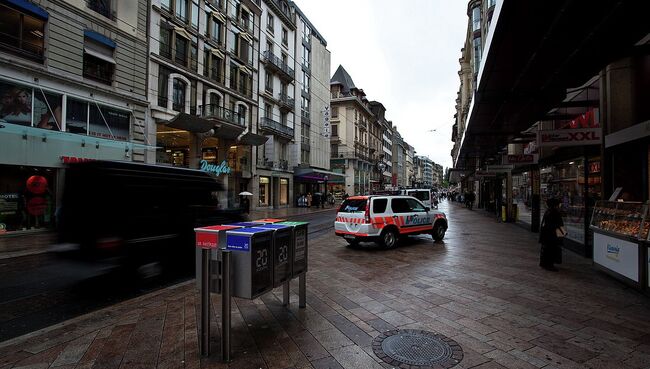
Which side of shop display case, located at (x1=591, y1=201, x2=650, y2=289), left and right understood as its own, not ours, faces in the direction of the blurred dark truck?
front

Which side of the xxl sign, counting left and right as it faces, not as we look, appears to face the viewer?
front

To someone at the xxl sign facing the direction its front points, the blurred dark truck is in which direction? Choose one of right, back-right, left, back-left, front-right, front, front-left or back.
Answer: front-right

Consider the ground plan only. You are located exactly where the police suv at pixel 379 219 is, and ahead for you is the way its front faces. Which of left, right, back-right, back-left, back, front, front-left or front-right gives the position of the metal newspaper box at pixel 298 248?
back-right

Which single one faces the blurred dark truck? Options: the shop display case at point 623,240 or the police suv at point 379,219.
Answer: the shop display case

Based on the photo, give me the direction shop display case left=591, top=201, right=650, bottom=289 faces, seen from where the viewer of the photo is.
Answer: facing the viewer and to the left of the viewer

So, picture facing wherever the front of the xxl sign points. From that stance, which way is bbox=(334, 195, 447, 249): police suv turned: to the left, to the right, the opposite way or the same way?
the opposite way
